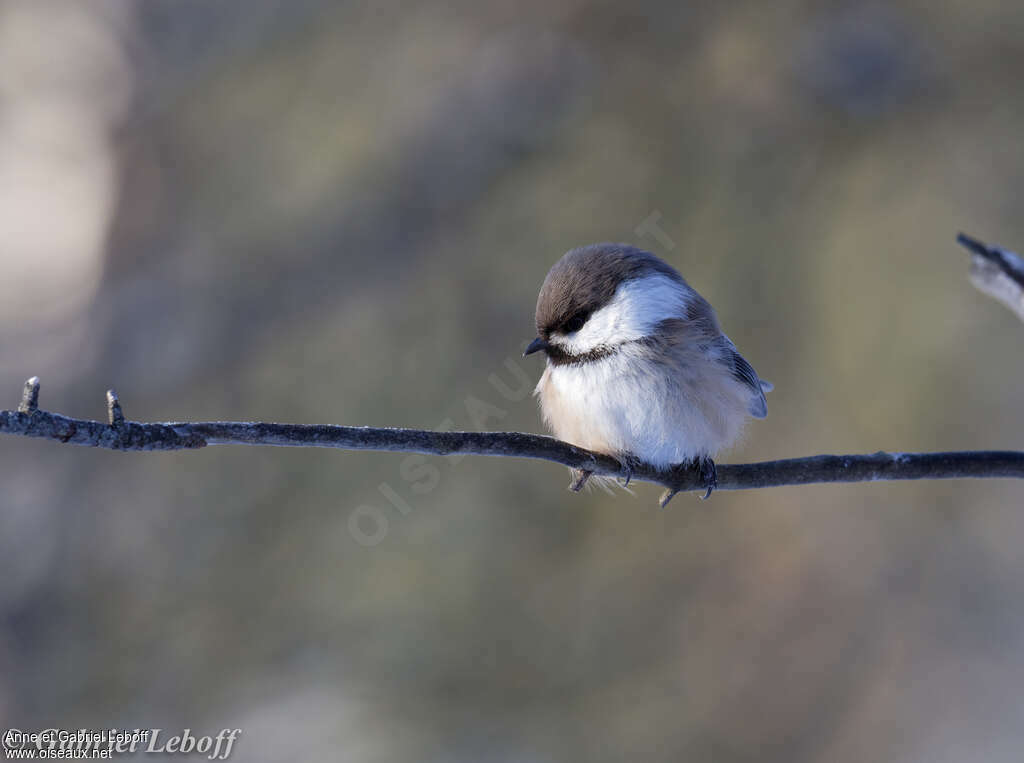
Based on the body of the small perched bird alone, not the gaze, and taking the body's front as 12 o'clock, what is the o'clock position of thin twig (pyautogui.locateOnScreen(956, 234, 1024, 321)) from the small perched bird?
The thin twig is roughly at 7 o'clock from the small perched bird.

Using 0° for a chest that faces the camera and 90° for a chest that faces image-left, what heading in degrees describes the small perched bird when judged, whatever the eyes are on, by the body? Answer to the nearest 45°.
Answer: approximately 45°
